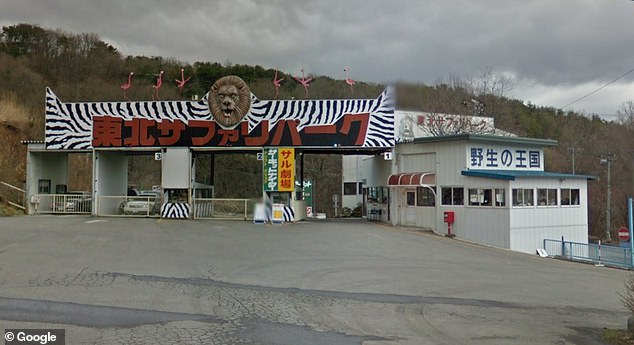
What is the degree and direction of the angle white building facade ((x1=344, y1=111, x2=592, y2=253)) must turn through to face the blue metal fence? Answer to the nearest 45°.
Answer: approximately 135° to its left

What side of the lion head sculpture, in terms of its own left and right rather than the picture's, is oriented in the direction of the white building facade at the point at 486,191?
left

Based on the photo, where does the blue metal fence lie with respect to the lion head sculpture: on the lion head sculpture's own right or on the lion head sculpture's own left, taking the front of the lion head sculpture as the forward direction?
on the lion head sculpture's own left

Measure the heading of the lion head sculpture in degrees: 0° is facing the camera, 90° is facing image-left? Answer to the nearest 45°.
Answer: approximately 0°

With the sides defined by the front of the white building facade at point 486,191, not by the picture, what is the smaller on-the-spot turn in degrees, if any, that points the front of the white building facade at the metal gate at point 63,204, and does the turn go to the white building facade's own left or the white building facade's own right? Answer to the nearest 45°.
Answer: approximately 45° to the white building facade's own right

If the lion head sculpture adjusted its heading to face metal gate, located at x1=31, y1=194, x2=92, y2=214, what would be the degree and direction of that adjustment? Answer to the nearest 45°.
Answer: approximately 90° to its right

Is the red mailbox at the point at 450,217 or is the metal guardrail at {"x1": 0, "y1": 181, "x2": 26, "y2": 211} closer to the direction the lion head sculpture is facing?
the red mailbox
